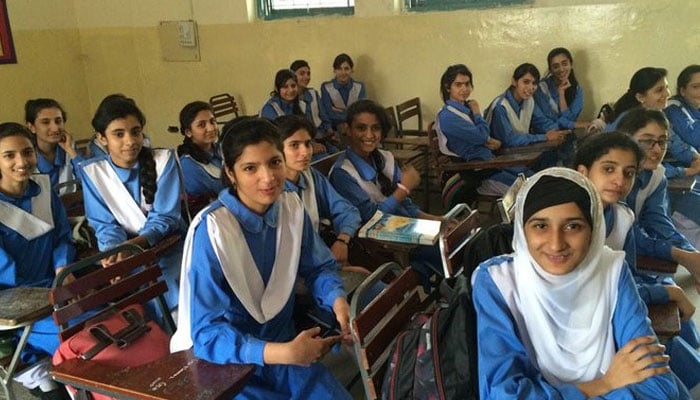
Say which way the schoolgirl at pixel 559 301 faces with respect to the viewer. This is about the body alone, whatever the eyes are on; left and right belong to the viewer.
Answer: facing the viewer

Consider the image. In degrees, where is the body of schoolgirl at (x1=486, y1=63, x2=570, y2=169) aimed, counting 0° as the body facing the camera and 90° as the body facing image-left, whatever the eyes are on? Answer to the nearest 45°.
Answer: approximately 315°

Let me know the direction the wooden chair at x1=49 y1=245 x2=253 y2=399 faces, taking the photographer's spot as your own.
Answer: facing the viewer and to the right of the viewer

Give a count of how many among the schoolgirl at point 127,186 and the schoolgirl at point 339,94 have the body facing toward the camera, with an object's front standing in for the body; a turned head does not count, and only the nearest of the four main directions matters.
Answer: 2

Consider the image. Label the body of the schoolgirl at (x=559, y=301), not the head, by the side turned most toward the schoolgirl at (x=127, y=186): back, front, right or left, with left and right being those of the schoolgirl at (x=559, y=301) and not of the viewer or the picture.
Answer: right

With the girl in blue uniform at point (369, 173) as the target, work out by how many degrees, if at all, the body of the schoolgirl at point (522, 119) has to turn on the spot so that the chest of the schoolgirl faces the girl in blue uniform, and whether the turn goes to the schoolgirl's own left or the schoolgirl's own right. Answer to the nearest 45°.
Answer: approximately 90° to the schoolgirl's own right

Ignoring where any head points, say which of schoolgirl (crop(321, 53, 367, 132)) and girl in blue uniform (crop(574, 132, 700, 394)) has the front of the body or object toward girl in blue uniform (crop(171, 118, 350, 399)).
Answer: the schoolgirl

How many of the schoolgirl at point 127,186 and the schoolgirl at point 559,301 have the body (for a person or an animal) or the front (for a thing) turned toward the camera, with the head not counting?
2

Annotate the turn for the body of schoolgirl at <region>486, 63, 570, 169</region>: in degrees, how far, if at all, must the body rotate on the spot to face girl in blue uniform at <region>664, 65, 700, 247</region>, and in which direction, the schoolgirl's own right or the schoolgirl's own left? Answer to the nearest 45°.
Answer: approximately 45° to the schoolgirl's own left

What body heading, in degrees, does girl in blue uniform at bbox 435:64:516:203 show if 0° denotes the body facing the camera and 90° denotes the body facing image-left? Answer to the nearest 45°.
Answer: approximately 315°

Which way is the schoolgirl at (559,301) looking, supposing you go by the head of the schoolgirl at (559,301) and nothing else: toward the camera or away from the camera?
toward the camera

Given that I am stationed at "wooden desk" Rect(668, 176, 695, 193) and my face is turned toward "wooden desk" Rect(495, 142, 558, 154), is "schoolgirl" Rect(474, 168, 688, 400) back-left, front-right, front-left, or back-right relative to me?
back-left

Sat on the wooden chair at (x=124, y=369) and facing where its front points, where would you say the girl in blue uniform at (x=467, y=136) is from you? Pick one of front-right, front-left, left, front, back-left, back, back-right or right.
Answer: left

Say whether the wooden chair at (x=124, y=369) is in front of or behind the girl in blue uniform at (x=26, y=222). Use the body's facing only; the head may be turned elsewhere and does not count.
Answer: in front

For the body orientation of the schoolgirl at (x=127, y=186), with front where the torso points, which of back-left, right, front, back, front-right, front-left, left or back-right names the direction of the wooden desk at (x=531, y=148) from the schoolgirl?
left

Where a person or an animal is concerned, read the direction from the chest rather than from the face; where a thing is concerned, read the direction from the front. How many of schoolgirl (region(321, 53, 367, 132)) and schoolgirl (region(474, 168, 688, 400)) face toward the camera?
2

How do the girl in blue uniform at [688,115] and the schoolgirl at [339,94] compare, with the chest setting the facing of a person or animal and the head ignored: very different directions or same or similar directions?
same or similar directions

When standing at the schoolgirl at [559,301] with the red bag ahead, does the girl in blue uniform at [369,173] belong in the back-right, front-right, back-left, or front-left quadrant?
front-right
